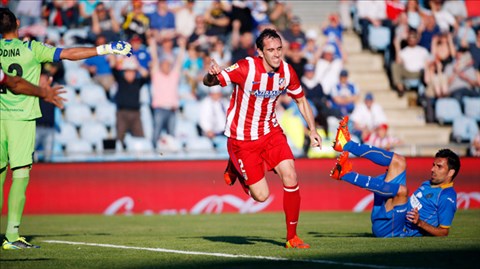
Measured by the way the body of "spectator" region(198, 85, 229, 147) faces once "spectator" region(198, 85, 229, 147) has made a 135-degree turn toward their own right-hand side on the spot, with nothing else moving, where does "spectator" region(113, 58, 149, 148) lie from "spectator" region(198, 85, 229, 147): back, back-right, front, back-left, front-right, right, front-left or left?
front-left

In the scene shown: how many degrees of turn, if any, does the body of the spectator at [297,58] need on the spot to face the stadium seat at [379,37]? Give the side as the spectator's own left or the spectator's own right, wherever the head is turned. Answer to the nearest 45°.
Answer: approximately 135° to the spectator's own left

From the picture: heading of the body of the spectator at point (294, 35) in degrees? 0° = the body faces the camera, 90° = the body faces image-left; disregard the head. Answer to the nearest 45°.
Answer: approximately 0°

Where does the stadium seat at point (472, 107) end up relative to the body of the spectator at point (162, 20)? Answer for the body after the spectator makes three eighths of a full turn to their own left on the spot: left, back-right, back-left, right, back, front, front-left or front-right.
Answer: front-right

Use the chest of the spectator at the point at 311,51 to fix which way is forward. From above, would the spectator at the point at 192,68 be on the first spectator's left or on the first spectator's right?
on the first spectator's right

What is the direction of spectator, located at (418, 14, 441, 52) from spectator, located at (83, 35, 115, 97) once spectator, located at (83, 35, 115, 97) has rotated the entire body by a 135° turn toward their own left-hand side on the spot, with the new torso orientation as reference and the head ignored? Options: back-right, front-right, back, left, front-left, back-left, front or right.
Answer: front-right

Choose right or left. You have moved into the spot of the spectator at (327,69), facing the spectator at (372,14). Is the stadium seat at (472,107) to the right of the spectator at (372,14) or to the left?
right

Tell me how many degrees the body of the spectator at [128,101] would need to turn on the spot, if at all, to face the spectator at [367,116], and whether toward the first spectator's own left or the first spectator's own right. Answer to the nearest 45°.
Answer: approximately 90° to the first spectator's own left
